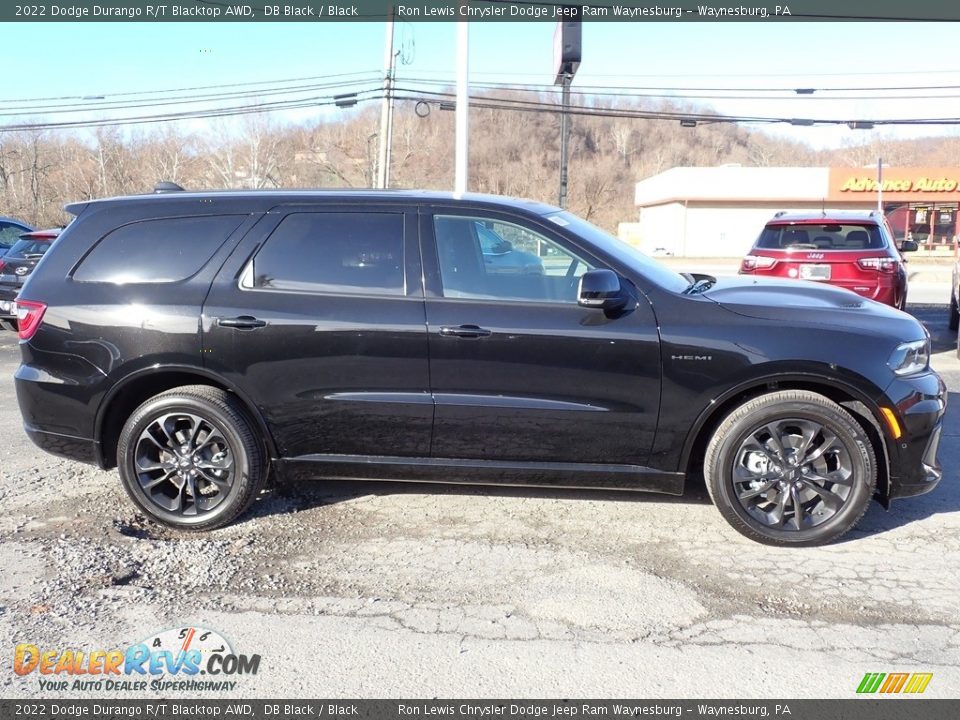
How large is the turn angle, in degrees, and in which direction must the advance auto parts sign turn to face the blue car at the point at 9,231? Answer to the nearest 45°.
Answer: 0° — it already faces it

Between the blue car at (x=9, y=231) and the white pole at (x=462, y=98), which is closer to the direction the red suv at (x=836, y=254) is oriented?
the white pole

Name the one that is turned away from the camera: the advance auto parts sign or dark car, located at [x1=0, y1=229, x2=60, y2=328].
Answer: the dark car

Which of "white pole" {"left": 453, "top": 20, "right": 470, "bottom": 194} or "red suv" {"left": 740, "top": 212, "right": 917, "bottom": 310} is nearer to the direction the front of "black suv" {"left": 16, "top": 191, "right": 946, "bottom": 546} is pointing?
the red suv

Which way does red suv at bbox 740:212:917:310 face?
away from the camera

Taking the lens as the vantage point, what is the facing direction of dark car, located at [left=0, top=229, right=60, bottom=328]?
facing away from the viewer

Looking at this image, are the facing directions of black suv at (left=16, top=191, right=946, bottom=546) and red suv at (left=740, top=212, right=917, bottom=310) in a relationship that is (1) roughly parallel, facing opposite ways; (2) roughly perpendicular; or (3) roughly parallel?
roughly perpendicular

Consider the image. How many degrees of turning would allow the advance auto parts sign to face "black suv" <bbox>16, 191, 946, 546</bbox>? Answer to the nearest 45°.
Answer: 0° — it already faces it

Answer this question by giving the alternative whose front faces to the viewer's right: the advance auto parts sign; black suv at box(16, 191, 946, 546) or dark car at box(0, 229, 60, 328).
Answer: the black suv

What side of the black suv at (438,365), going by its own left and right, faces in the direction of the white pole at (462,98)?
left

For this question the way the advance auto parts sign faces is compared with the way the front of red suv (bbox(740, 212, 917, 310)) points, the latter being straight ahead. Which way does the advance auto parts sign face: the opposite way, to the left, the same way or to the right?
the opposite way

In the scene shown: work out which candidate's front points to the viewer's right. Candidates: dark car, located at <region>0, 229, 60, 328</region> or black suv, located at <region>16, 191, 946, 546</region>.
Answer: the black suv

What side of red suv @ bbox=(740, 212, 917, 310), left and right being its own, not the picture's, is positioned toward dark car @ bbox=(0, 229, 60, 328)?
left
